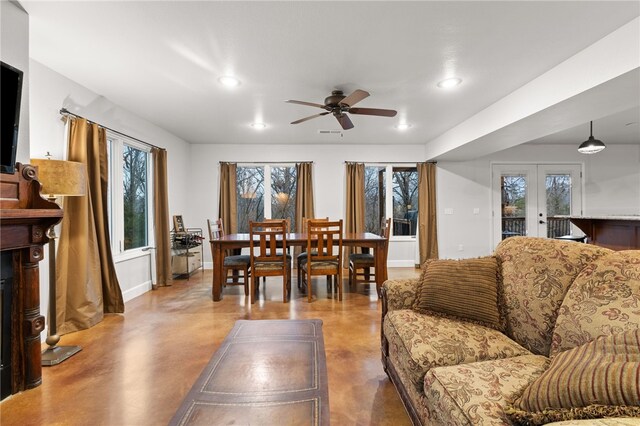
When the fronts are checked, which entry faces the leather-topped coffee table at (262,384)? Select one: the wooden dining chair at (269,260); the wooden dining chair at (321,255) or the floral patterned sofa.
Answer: the floral patterned sofa

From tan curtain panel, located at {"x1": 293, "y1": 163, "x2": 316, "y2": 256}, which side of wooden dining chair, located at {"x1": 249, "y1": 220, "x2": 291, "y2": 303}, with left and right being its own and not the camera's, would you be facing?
front

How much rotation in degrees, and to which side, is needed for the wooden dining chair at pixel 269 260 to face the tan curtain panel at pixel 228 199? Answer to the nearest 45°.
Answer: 0° — it already faces it

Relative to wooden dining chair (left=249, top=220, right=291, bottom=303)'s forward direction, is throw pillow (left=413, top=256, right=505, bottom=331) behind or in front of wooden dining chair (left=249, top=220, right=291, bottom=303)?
behind

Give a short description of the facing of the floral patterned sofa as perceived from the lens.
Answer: facing the viewer and to the left of the viewer

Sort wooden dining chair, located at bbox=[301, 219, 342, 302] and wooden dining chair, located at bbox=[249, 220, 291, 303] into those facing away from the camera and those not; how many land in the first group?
2

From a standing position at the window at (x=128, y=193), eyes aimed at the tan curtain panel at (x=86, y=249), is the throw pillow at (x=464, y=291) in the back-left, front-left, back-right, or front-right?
front-left

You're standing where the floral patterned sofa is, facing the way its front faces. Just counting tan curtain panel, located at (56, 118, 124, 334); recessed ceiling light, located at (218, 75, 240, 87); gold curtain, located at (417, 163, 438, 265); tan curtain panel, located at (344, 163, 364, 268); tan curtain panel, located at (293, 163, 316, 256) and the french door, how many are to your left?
0

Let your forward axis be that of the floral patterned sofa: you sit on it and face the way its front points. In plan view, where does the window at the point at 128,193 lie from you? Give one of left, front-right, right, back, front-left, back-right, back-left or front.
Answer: front-right

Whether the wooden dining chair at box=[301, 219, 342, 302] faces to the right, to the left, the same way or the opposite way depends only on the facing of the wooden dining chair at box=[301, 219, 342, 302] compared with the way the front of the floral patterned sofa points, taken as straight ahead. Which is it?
to the right

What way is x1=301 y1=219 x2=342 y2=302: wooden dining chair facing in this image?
away from the camera

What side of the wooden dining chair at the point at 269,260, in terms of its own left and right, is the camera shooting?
back

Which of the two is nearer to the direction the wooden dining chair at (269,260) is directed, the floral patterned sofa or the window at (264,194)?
the window

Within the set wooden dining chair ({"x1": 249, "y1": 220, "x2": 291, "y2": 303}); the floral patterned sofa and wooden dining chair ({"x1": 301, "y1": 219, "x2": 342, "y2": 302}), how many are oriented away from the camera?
2

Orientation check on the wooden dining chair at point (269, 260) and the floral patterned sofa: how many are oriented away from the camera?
1

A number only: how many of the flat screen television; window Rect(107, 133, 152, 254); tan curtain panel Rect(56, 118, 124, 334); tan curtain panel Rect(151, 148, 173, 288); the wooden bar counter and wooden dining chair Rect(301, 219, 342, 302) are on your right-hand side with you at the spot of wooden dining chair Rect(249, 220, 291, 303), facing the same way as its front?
2

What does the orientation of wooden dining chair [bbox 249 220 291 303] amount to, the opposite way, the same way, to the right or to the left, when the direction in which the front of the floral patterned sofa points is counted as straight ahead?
to the right

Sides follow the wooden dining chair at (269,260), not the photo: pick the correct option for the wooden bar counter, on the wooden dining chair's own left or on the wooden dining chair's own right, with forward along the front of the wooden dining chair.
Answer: on the wooden dining chair's own right

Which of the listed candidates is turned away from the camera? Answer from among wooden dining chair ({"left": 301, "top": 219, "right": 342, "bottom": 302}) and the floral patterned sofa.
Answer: the wooden dining chair

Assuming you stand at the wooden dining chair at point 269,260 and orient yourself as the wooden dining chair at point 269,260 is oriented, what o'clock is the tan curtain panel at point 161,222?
The tan curtain panel is roughly at 10 o'clock from the wooden dining chair.
